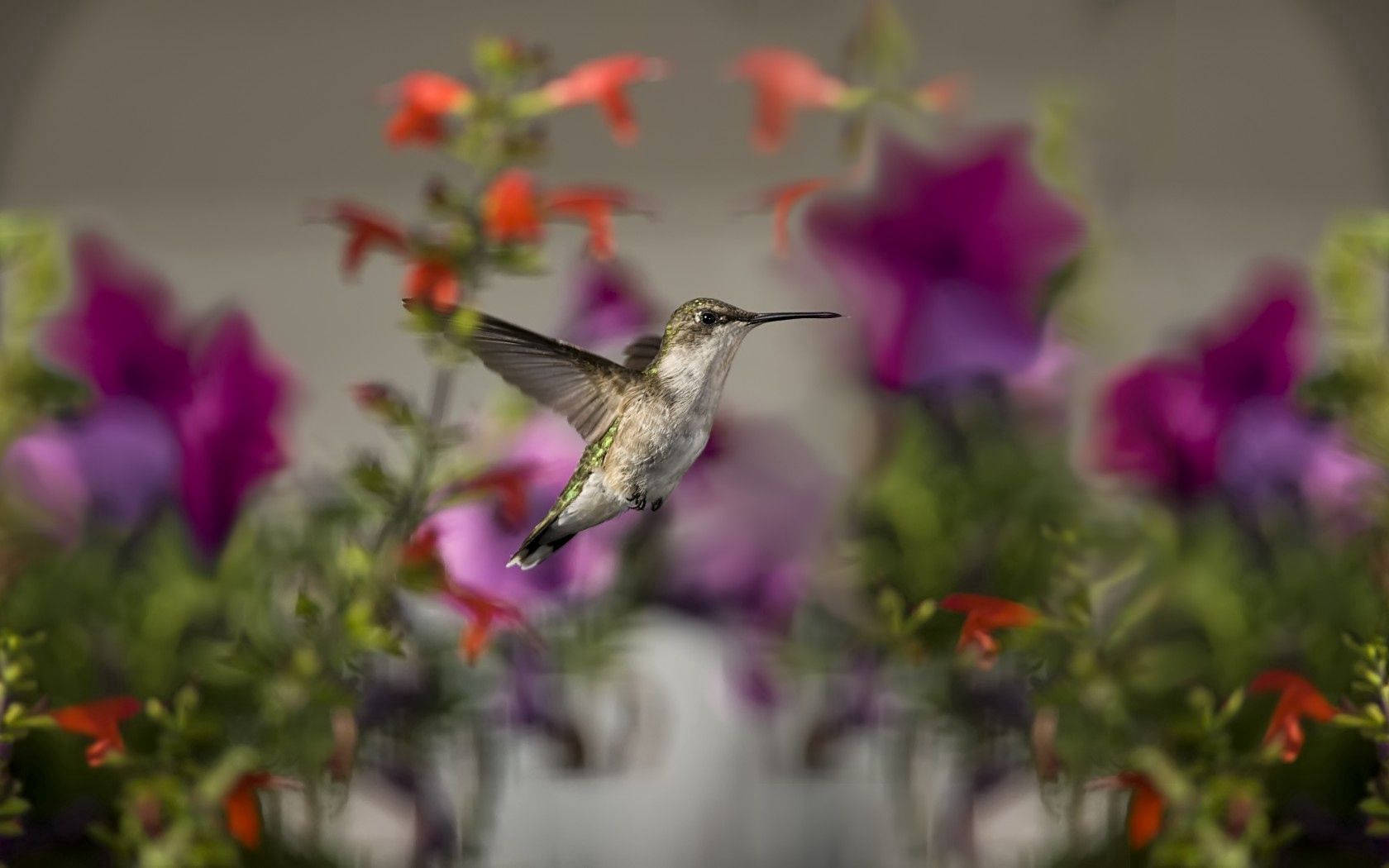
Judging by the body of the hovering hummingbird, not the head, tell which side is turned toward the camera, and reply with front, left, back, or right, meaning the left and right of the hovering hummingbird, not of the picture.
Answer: right
